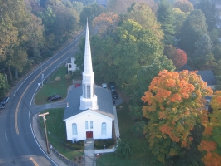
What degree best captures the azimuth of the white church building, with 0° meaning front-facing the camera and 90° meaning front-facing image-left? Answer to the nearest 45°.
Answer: approximately 0°

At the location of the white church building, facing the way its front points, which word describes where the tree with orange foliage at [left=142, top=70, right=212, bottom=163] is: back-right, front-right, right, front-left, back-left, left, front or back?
front-left

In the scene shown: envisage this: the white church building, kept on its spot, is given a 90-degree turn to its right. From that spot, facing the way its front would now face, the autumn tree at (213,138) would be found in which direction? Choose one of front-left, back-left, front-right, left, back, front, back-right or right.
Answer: back-left
